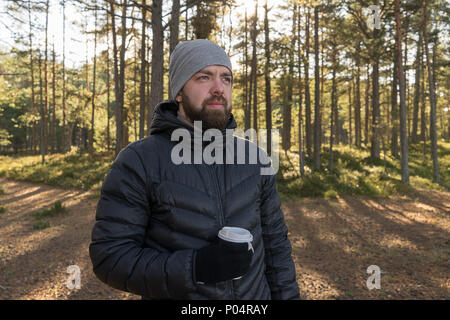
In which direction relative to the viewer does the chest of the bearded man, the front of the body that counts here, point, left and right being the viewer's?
facing the viewer and to the right of the viewer

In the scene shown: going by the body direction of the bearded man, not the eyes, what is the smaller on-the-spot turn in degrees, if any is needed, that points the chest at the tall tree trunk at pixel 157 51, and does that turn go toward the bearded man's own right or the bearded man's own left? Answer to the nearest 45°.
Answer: approximately 135° to the bearded man's own left

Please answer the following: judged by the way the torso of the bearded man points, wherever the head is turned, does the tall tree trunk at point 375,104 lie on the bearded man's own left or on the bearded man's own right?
on the bearded man's own left

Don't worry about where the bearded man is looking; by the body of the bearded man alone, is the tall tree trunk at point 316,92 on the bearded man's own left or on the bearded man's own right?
on the bearded man's own left

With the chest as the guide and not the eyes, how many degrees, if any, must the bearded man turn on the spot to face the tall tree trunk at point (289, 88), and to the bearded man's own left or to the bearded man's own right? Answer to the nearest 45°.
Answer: approximately 135° to the bearded man's own left

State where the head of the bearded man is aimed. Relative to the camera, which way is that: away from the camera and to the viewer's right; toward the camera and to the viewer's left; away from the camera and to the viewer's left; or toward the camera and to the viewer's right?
toward the camera and to the viewer's right

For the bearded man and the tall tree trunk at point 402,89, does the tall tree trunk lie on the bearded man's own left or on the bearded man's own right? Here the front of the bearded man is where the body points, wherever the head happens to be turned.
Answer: on the bearded man's own left
